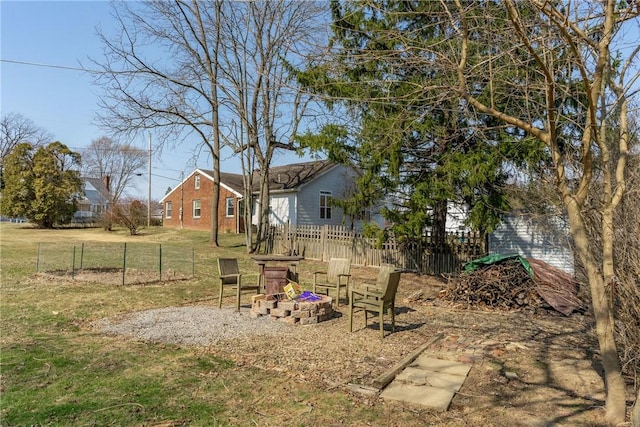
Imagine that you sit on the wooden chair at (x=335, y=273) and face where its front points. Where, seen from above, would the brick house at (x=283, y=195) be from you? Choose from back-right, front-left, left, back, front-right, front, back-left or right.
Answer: back-right

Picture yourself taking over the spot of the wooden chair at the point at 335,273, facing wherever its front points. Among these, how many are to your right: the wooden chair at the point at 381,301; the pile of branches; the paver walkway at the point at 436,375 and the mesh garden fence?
1

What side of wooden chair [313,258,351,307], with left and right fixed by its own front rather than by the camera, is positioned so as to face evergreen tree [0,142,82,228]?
right

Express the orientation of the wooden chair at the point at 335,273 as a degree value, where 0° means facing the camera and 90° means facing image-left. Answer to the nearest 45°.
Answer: approximately 45°

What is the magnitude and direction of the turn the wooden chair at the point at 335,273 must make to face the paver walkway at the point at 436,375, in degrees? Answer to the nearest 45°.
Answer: approximately 45° to its left

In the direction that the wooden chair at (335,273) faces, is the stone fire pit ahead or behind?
ahead

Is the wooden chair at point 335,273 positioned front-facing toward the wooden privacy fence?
no

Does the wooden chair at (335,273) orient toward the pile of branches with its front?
no

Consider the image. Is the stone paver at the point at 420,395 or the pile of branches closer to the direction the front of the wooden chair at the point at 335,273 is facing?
the stone paver

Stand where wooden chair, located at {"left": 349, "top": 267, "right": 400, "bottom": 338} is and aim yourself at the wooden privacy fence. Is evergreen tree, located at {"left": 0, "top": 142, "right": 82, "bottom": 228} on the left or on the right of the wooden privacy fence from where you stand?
left

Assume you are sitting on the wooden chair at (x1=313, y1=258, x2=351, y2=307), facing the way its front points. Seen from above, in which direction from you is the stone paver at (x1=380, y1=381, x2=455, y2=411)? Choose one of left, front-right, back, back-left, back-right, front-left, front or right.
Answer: front-left

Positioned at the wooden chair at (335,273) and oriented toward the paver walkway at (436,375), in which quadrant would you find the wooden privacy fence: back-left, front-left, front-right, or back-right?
back-left

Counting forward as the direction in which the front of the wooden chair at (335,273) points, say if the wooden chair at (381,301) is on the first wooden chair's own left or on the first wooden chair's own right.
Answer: on the first wooden chair's own left

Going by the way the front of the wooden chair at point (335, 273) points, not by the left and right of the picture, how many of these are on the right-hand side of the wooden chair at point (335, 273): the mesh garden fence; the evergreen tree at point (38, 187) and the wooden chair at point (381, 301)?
2

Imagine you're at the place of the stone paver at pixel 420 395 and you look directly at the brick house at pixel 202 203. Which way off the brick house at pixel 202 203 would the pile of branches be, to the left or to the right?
right
